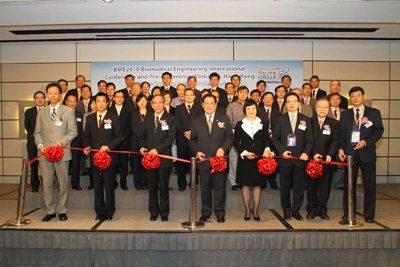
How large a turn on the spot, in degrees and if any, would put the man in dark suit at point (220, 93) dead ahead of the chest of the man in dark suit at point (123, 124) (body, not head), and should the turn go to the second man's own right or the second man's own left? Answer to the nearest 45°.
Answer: approximately 90° to the second man's own left

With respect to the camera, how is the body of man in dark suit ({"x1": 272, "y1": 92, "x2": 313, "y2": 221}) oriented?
toward the camera

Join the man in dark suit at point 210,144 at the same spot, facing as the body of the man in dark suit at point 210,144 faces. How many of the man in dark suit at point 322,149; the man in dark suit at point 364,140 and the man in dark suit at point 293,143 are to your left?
3

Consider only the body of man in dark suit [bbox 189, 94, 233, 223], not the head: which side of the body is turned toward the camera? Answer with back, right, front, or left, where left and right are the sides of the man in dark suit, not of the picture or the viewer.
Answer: front

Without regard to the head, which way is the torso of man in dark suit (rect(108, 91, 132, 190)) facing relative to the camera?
toward the camera

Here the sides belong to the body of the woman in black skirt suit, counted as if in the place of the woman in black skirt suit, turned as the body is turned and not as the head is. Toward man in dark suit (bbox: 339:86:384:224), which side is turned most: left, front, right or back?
left

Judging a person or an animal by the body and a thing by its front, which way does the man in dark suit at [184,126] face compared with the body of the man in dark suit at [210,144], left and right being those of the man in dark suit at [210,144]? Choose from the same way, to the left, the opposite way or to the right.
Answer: the same way

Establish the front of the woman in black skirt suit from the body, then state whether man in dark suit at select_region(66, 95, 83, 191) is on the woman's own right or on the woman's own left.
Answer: on the woman's own right

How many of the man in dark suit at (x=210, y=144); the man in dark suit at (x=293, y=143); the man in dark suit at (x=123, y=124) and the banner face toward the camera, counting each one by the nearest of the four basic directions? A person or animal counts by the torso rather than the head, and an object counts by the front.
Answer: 4

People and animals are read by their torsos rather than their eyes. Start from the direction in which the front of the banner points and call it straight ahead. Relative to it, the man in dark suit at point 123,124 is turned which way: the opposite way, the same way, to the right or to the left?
the same way

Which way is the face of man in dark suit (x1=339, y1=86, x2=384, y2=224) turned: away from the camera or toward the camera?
toward the camera

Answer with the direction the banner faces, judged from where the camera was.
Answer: facing the viewer

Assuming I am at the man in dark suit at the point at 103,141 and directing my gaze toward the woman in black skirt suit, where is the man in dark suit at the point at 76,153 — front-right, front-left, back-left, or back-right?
back-left

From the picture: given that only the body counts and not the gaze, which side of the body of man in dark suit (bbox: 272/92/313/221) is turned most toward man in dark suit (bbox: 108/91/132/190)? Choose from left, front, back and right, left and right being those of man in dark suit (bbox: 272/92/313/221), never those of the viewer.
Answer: right

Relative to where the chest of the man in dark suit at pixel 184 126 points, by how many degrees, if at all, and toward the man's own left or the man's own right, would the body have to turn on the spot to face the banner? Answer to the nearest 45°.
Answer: approximately 180°

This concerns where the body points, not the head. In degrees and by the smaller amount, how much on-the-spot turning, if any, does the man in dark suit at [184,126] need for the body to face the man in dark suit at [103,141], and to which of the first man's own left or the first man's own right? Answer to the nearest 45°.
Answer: approximately 45° to the first man's own right
